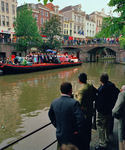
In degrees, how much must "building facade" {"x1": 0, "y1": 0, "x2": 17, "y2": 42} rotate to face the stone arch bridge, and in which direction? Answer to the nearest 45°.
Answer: approximately 45° to its left

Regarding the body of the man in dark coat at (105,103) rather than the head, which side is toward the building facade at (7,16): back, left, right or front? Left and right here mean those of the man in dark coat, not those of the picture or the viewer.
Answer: front

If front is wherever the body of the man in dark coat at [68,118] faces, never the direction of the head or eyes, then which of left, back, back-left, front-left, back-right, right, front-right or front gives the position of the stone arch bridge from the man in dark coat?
front

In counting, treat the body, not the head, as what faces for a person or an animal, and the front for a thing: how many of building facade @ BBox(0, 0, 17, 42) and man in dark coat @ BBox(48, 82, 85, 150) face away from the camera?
1

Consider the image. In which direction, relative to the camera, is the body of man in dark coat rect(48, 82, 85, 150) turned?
away from the camera

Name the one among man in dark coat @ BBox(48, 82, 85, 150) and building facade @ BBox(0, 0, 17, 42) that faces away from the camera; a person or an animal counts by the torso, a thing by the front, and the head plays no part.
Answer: the man in dark coat

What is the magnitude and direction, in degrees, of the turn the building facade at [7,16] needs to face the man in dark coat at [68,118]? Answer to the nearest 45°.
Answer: approximately 45° to its right

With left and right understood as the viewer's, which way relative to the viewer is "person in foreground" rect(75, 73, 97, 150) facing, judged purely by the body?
facing away from the viewer and to the left of the viewer
